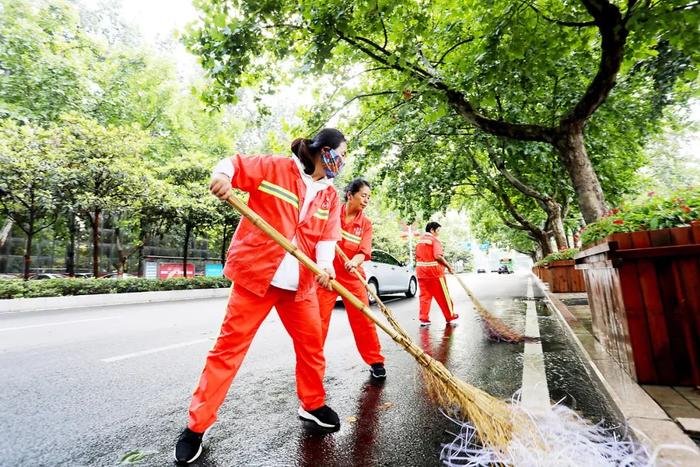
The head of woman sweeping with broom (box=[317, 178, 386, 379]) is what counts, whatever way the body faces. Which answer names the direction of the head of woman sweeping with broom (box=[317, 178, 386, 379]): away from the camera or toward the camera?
toward the camera

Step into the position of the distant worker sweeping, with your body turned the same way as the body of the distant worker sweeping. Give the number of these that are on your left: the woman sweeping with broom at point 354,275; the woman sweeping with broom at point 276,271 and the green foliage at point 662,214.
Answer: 0

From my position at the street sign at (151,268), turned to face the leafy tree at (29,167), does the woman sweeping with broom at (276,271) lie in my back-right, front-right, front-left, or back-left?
front-left

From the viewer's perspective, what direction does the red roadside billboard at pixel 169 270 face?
toward the camera

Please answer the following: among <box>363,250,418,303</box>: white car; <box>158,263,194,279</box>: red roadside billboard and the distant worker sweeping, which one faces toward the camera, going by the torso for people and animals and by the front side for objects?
the red roadside billboard

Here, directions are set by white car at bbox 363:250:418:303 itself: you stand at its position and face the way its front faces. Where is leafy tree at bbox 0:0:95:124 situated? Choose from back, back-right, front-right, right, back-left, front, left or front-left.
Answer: back-left

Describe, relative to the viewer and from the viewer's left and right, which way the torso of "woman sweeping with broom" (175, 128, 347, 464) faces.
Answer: facing the viewer and to the right of the viewer

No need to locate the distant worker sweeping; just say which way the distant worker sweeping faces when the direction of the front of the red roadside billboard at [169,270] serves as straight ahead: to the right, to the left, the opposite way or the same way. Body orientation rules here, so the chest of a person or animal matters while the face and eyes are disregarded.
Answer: to the left
